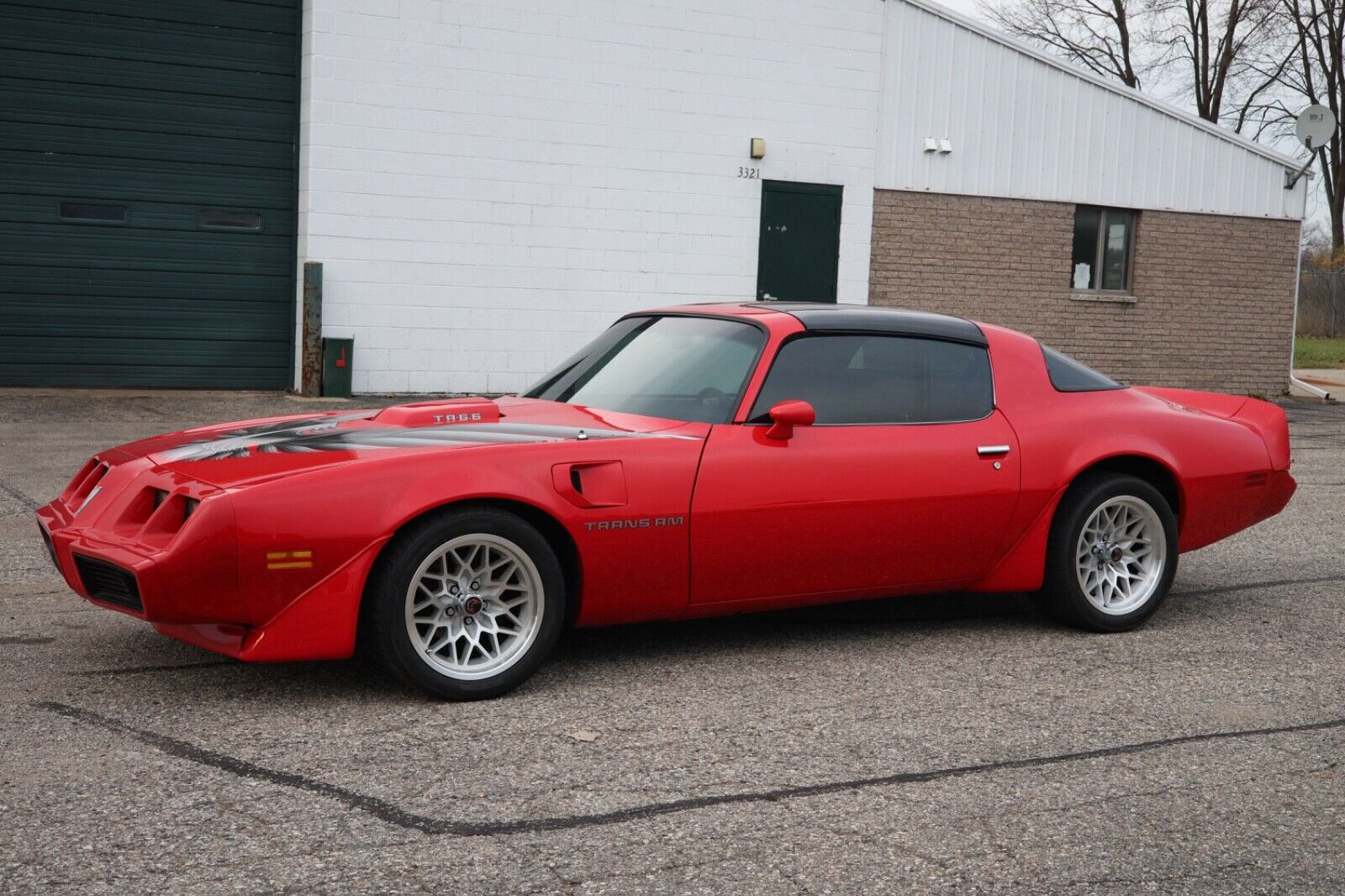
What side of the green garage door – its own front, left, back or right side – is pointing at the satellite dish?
left

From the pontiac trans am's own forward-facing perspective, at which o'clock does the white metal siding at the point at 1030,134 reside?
The white metal siding is roughly at 5 o'clock from the pontiac trans am.

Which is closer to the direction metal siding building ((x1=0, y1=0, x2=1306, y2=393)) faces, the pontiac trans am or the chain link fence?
the pontiac trans am

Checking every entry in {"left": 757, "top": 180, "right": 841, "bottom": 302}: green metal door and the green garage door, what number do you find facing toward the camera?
2

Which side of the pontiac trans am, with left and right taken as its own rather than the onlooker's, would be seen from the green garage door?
right

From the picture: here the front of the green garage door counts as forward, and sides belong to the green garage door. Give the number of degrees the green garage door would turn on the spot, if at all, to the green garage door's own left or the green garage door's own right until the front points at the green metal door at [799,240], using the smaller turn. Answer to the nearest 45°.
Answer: approximately 90° to the green garage door's own left

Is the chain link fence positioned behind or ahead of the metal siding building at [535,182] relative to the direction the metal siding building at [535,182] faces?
behind

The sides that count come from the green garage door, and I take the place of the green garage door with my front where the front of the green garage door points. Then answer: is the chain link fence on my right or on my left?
on my left

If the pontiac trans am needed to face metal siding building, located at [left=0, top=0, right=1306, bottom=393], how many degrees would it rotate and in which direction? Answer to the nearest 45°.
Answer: approximately 135° to its right

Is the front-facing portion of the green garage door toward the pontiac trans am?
yes

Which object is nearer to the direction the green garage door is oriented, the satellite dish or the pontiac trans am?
the pontiac trans am

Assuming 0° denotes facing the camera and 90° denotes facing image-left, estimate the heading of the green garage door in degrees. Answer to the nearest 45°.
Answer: approximately 0°
